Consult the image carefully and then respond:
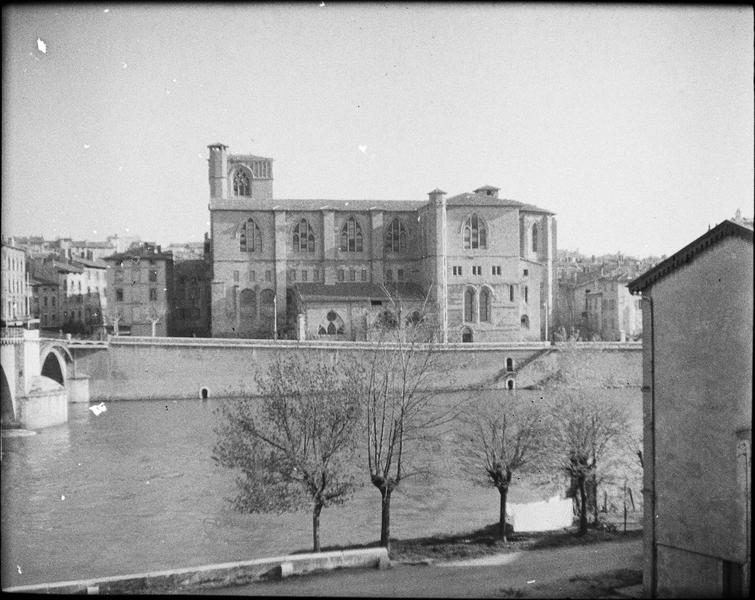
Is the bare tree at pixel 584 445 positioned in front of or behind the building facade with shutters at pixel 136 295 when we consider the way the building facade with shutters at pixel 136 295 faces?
in front

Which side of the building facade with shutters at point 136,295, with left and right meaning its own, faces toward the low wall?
front

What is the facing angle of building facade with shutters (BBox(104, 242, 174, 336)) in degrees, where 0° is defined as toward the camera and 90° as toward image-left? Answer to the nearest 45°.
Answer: approximately 0°

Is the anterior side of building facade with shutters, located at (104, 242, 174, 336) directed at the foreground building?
yes

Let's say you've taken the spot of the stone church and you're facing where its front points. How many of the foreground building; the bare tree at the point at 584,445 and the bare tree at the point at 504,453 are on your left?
3

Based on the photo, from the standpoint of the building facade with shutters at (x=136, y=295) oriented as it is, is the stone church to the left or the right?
on its left

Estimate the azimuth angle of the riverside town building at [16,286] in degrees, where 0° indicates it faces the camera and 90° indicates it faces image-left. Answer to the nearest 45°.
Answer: approximately 315°
